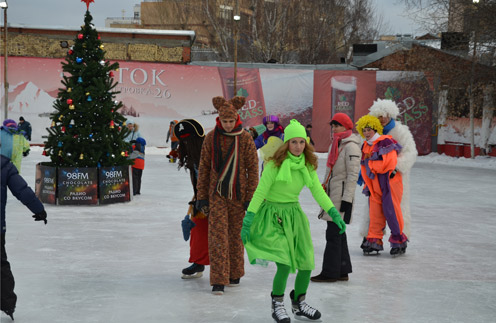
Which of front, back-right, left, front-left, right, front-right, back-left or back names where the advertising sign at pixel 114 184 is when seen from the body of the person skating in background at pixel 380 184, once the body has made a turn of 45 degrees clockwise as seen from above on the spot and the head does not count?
front-right

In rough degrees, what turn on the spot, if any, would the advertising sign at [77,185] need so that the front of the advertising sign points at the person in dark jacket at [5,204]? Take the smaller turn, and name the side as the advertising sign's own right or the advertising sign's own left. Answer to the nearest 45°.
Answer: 0° — it already faces them

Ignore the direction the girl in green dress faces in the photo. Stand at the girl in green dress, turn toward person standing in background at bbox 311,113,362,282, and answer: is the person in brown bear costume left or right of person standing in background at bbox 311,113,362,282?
left

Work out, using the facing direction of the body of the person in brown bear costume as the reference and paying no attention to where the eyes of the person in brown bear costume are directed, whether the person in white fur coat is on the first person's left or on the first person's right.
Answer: on the first person's left

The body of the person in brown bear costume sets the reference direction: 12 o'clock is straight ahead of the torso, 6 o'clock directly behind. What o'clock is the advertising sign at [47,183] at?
The advertising sign is roughly at 5 o'clock from the person in brown bear costume.

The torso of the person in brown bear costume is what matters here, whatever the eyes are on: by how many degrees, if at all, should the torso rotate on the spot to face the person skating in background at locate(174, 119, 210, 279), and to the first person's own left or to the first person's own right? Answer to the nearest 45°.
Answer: approximately 135° to the first person's own right

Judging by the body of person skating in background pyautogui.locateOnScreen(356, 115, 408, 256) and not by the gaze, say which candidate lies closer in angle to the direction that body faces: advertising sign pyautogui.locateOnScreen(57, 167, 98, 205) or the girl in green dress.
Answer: the girl in green dress
